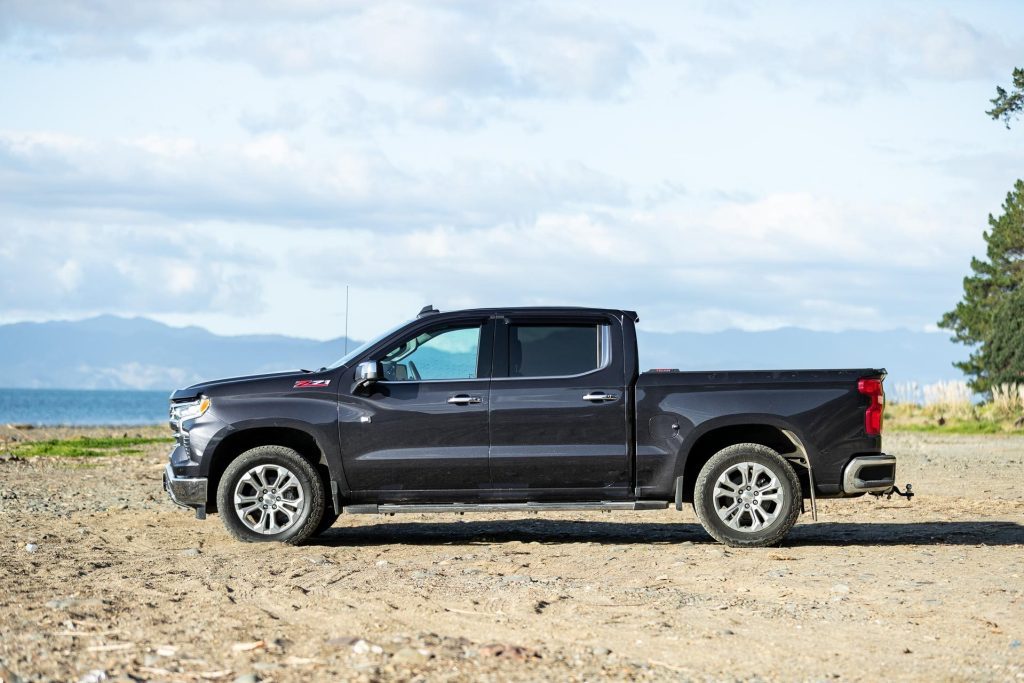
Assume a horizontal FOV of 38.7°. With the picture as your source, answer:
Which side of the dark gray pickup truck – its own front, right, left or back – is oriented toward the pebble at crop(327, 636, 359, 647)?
left

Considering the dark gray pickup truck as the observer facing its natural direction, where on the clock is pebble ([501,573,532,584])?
The pebble is roughly at 9 o'clock from the dark gray pickup truck.

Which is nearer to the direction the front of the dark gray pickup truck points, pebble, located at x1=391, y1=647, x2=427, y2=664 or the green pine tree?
the pebble

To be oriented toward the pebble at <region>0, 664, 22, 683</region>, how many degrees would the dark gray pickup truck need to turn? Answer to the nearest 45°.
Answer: approximately 45° to its left

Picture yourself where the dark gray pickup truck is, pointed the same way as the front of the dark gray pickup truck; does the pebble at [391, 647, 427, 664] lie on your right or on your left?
on your left

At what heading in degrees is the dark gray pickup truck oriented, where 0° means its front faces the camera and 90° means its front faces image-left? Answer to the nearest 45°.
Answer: approximately 90°

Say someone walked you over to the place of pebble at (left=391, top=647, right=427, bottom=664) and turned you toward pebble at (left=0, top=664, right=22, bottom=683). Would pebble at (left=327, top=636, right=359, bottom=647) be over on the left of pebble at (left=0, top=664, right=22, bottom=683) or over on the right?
right

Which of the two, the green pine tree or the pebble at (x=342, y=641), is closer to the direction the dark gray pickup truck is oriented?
the pebble

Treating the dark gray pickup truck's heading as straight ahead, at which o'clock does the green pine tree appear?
The green pine tree is roughly at 4 o'clock from the dark gray pickup truck.

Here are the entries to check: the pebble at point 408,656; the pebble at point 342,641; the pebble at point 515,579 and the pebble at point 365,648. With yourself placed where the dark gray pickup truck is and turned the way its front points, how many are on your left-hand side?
4

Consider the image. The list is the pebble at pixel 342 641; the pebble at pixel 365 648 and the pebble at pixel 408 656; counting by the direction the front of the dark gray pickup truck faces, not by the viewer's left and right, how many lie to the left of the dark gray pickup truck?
3

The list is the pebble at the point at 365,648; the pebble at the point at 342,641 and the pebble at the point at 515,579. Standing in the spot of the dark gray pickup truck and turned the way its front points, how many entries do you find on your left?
3

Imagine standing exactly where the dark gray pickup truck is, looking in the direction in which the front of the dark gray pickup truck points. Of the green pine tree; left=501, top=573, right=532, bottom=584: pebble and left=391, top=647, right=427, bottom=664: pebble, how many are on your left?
2
